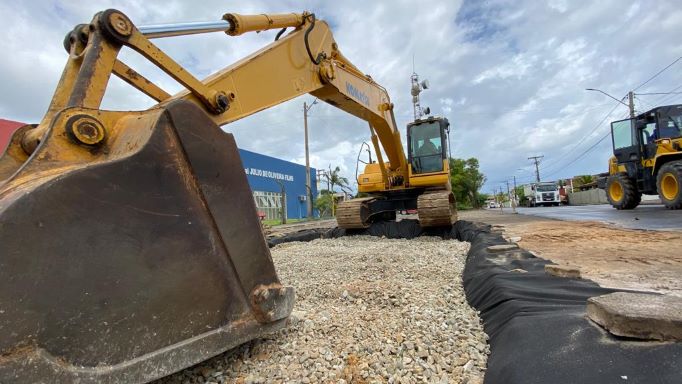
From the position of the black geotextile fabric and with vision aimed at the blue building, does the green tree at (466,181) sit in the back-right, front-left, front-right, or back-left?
front-right

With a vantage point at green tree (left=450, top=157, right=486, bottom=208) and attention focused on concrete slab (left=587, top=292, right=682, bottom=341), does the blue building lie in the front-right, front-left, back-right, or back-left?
front-right

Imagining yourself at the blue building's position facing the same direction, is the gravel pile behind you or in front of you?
in front

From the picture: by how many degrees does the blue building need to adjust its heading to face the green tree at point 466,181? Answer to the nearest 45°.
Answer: approximately 45° to its left

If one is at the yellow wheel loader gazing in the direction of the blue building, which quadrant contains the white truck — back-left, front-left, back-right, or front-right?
front-right

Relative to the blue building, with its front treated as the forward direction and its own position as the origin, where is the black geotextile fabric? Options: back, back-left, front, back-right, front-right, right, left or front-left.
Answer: front-right

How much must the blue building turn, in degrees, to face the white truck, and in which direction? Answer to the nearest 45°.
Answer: approximately 45° to its left

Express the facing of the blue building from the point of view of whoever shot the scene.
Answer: facing the viewer and to the right of the viewer

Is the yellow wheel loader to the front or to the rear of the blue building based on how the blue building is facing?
to the front

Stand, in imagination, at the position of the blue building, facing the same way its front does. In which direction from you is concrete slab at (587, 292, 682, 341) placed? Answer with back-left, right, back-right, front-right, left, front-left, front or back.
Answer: front-right

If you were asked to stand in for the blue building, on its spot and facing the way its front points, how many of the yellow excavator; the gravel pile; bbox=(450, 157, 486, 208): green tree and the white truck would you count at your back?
0
